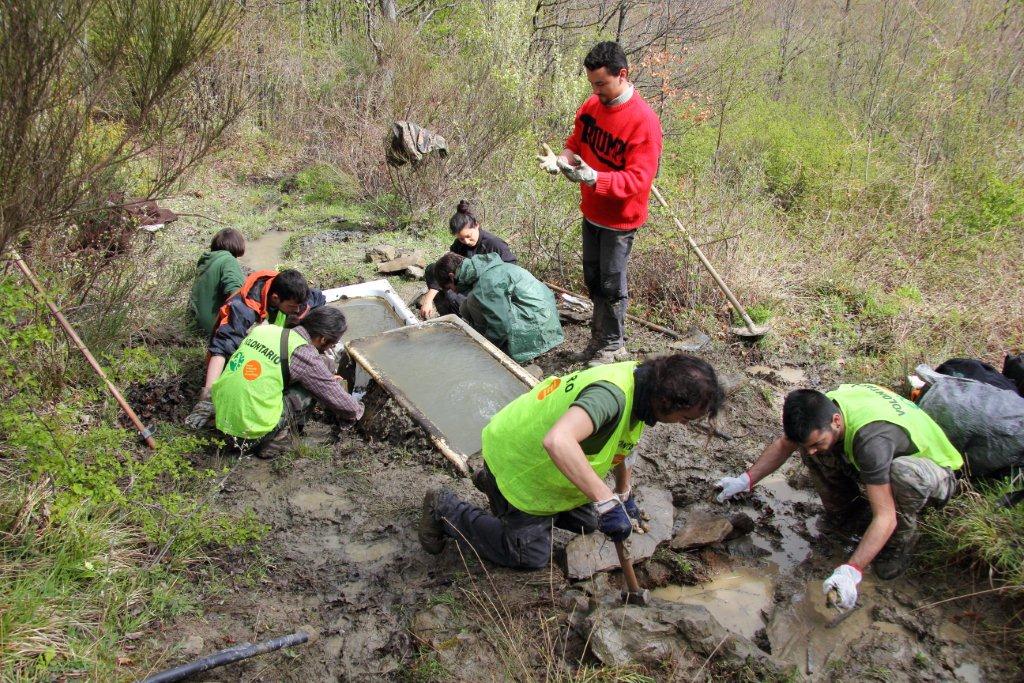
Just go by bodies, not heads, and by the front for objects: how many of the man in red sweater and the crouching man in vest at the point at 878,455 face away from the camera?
0

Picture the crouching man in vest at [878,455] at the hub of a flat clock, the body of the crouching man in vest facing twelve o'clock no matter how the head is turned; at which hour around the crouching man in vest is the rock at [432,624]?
The rock is roughly at 12 o'clock from the crouching man in vest.

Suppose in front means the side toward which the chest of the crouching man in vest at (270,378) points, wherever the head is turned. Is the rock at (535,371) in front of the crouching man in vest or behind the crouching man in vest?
in front

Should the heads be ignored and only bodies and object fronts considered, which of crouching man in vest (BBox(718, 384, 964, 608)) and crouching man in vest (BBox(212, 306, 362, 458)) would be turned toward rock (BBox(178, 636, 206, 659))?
crouching man in vest (BBox(718, 384, 964, 608))

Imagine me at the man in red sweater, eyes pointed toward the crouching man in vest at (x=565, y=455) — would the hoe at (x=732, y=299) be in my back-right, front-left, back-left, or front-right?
back-left

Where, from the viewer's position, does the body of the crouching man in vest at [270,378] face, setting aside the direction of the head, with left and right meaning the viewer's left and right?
facing away from the viewer and to the right of the viewer

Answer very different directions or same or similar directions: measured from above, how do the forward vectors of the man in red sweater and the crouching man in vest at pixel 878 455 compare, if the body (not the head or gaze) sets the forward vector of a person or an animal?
same or similar directions

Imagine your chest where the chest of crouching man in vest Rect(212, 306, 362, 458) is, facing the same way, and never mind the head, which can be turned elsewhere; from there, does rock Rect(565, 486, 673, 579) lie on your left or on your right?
on your right

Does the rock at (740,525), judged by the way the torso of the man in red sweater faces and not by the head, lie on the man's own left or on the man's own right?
on the man's own left

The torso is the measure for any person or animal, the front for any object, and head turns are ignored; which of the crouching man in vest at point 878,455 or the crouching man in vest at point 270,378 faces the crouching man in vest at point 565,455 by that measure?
the crouching man in vest at point 878,455

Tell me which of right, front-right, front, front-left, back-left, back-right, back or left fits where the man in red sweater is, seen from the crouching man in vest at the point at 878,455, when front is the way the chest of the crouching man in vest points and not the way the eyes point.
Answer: right

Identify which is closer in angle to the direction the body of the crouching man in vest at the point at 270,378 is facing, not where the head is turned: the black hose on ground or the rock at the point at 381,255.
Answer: the rock

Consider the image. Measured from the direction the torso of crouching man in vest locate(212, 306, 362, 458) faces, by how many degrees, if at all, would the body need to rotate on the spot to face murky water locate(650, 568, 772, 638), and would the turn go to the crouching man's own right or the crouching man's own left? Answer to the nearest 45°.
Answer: approximately 90° to the crouching man's own right

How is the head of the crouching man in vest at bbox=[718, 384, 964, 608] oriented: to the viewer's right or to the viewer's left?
to the viewer's left

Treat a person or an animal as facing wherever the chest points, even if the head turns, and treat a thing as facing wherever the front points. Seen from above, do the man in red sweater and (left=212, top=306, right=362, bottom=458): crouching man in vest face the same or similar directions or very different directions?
very different directions

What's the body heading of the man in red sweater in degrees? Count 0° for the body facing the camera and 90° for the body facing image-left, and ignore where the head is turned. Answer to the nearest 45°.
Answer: approximately 45°

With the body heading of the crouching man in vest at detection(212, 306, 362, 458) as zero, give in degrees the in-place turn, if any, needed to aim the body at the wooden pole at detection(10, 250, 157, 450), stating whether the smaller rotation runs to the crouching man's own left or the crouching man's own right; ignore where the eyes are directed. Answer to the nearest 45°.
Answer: approximately 135° to the crouching man's own left
